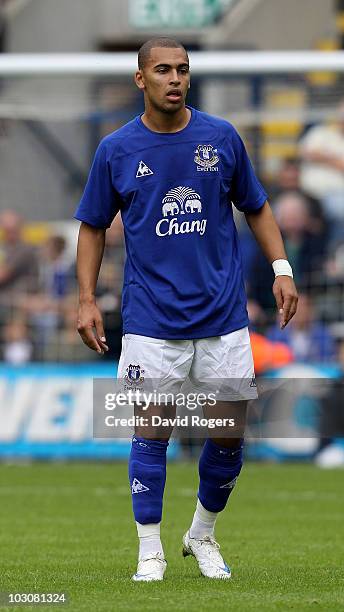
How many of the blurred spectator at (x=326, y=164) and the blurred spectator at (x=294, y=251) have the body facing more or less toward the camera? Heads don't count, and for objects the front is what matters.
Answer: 2

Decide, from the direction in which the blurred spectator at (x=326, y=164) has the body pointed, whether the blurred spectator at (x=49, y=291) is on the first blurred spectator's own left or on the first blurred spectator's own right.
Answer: on the first blurred spectator's own right
